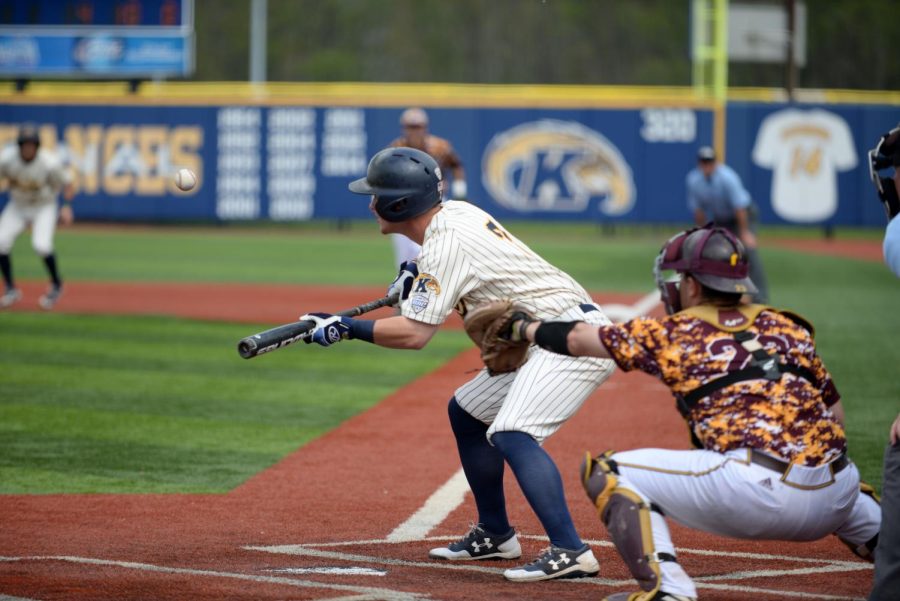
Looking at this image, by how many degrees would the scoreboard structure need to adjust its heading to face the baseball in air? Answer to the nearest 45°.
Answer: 0° — it already faces it

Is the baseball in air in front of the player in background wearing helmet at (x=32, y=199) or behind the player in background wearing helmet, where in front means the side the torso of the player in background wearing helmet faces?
in front

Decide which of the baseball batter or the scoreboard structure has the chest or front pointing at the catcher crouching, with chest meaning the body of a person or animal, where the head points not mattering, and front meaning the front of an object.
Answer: the scoreboard structure

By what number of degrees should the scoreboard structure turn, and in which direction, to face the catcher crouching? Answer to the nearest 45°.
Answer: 0° — it already faces them

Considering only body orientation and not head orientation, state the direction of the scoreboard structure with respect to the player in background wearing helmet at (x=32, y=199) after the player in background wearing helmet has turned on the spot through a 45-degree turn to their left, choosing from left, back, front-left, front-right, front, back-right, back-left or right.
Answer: back-left

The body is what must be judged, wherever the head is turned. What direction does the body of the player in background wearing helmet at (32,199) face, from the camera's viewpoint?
toward the camera

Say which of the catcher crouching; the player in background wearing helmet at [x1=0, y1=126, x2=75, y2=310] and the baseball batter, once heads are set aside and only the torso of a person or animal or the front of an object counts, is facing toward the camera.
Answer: the player in background wearing helmet

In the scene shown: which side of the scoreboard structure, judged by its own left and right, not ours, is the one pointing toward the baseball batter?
front

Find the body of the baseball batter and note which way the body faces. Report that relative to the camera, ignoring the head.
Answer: to the viewer's left

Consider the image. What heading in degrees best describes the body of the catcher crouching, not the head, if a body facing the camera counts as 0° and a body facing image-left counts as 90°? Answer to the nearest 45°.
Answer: approximately 135°

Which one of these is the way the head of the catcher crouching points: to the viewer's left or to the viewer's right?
to the viewer's left

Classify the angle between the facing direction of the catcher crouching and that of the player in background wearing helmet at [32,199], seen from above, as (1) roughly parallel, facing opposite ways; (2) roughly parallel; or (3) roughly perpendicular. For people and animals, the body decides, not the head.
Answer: roughly parallel, facing opposite ways

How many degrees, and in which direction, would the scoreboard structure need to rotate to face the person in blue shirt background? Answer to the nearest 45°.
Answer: approximately 45° to its left

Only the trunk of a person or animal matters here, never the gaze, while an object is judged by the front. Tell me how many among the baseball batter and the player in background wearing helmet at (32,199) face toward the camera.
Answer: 1
